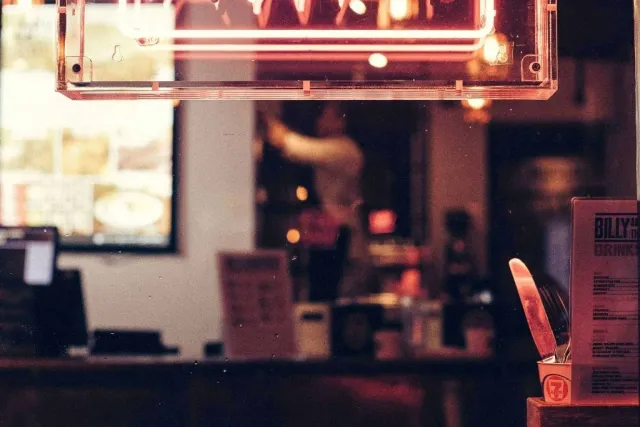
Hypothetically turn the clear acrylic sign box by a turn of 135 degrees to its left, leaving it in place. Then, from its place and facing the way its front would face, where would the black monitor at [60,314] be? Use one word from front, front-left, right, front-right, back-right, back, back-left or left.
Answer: left

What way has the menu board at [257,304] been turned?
toward the camera

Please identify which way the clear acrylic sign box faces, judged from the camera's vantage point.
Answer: facing the viewer

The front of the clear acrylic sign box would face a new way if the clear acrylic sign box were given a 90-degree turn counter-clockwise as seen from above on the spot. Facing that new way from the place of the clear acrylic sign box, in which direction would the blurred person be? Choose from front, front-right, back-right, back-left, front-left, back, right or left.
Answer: left

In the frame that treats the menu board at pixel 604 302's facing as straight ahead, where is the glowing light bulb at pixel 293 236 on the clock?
The glowing light bulb is roughly at 5 o'clock from the menu board.
